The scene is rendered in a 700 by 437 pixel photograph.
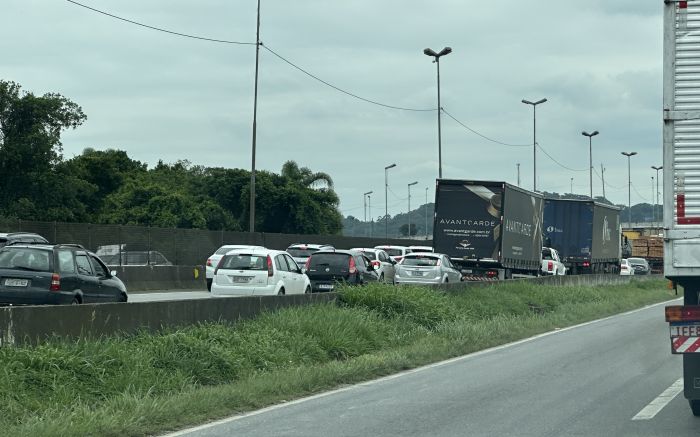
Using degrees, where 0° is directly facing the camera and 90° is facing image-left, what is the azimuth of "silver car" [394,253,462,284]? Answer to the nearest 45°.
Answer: approximately 225°

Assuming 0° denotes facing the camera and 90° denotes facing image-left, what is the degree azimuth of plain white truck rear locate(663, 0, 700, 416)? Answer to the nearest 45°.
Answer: approximately 180°

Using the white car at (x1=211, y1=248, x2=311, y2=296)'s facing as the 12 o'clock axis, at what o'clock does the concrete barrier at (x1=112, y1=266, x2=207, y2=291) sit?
The concrete barrier is roughly at 10 o'clock from the white car.

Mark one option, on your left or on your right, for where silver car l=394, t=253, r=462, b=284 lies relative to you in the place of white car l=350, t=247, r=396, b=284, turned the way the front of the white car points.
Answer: on your right

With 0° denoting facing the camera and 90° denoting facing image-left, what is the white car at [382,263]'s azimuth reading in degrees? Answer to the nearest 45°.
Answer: approximately 225°

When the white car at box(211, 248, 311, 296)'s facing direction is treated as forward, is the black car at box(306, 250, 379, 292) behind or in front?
in front

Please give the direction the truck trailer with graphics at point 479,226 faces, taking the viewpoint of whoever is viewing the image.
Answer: facing away from the viewer and to the right of the viewer

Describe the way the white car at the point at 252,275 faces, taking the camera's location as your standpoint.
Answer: facing away from the viewer and to the right of the viewer

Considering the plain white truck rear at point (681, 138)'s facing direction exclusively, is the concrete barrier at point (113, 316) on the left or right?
on its left
